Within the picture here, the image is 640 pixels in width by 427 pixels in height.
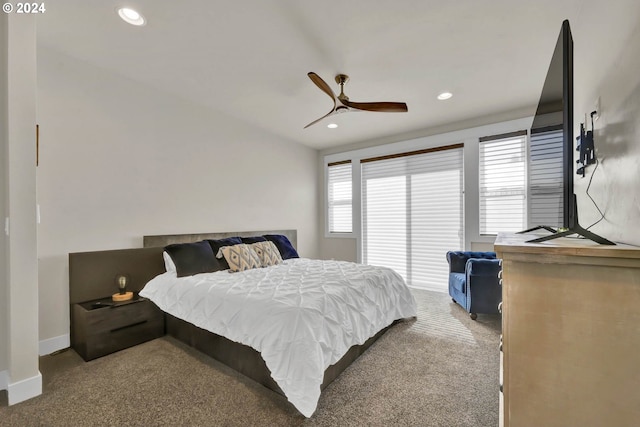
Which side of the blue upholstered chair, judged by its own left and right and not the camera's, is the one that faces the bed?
front

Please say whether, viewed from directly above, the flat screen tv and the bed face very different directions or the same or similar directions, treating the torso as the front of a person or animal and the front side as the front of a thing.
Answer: very different directions

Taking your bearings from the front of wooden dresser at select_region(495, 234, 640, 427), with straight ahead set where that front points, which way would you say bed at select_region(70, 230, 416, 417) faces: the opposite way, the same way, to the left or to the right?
the opposite way

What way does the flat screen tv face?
to the viewer's left

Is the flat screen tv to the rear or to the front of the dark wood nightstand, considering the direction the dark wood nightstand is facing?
to the front

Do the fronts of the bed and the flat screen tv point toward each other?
yes

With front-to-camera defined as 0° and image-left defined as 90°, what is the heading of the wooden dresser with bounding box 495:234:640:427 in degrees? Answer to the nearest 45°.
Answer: approximately 90°

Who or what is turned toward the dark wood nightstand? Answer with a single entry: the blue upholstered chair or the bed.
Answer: the blue upholstered chair

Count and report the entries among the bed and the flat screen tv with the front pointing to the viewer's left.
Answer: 1

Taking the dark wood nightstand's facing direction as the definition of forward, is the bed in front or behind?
in front

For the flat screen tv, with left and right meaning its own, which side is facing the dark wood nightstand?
front

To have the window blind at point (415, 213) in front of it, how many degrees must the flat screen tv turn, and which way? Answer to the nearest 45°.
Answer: approximately 45° to its right
